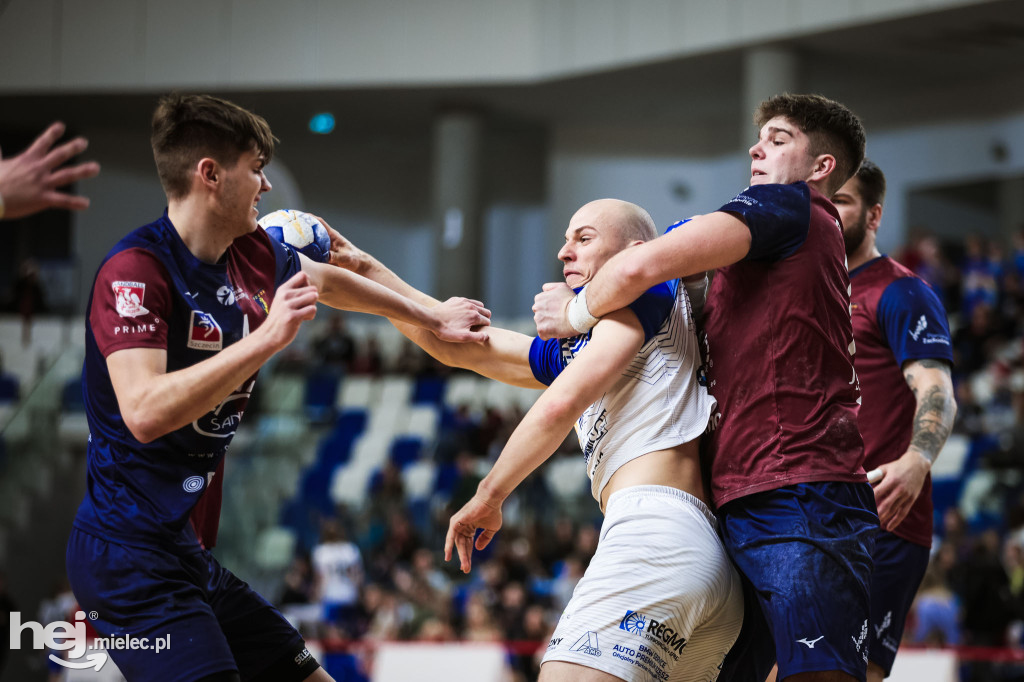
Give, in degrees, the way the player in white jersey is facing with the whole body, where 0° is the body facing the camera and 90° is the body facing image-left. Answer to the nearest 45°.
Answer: approximately 90°

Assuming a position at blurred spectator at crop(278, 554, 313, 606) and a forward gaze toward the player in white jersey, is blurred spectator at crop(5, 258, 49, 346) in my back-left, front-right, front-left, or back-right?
back-right

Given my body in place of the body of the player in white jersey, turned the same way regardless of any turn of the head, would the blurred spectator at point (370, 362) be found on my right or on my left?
on my right

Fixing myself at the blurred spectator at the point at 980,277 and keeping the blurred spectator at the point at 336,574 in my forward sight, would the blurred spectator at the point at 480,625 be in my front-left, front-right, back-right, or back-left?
front-left

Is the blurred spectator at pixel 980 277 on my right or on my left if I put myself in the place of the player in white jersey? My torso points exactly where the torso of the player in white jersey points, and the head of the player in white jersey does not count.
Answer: on my right

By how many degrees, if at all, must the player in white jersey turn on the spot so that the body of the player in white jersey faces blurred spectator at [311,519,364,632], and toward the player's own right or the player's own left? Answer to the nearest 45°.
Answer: approximately 90° to the player's own right

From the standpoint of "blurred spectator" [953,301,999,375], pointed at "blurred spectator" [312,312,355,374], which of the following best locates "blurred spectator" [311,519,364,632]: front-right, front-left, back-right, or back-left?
front-left

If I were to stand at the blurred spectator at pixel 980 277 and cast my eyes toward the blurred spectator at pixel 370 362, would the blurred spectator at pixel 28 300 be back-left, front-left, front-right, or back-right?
front-left

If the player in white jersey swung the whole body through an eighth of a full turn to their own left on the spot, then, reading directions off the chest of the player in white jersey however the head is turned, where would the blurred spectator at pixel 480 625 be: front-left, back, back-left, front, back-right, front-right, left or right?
back-right

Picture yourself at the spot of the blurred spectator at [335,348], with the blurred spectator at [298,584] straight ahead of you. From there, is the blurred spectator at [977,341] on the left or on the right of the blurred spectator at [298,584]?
left

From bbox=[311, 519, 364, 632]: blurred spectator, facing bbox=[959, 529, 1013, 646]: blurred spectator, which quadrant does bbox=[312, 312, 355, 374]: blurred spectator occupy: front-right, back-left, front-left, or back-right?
back-left

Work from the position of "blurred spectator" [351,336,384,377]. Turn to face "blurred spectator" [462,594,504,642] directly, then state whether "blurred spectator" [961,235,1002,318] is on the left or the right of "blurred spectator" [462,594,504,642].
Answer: left

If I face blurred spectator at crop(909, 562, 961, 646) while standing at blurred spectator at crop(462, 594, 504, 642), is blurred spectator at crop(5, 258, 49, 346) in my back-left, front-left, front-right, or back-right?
back-left
